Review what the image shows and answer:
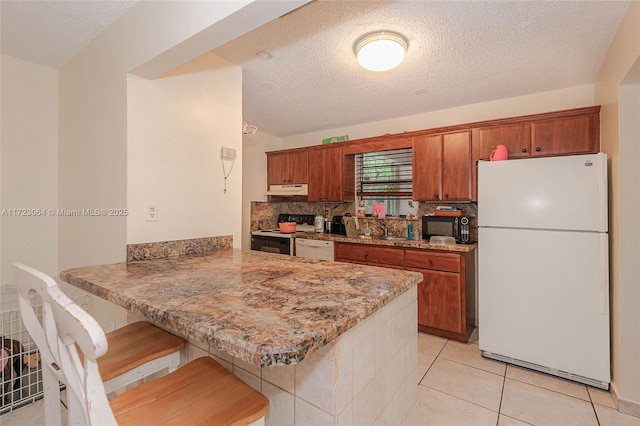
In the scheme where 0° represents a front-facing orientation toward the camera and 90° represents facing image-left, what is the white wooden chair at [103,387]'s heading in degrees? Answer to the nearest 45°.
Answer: approximately 225°

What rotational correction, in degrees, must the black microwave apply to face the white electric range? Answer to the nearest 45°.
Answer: approximately 90° to its right

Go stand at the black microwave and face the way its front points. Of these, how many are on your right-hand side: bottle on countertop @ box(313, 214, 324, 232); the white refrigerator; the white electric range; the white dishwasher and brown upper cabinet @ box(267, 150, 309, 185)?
4

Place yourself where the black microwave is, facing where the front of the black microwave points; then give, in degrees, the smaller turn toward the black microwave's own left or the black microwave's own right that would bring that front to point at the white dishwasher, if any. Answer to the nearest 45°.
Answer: approximately 90° to the black microwave's own right

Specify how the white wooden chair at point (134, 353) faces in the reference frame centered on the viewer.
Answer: facing away from the viewer and to the right of the viewer

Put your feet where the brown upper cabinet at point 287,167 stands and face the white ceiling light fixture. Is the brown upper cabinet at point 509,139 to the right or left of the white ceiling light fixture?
left

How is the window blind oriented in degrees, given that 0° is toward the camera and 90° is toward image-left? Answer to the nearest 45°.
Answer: approximately 45°

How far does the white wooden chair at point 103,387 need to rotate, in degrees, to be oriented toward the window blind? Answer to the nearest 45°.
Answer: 0° — it already faces it
